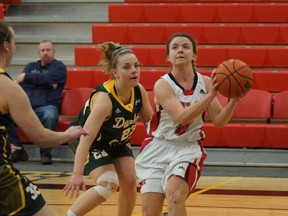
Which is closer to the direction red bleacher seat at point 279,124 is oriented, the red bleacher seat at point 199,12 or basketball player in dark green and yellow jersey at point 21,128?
the basketball player in dark green and yellow jersey

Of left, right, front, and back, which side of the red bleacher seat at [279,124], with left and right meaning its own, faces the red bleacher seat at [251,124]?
right

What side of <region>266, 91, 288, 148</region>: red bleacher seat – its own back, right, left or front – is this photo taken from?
front

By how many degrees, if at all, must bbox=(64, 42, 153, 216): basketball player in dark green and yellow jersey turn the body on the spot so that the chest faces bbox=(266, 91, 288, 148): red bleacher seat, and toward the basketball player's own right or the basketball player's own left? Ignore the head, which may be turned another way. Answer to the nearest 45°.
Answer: approximately 90° to the basketball player's own left

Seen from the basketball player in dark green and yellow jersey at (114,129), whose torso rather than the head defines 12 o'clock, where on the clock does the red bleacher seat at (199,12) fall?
The red bleacher seat is roughly at 8 o'clock from the basketball player in dark green and yellow jersey.

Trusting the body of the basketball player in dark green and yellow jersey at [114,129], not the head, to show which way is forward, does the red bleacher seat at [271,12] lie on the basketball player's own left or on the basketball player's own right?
on the basketball player's own left

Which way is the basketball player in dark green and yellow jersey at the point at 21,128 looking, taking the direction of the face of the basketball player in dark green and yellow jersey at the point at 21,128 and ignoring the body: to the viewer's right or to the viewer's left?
to the viewer's right

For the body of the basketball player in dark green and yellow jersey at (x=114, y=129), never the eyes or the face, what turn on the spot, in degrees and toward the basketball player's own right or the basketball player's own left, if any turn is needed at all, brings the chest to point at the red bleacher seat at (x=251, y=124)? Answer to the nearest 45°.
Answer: approximately 90° to the basketball player's own left

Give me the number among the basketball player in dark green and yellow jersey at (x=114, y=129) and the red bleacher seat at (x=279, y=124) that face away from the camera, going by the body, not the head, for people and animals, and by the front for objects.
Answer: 0

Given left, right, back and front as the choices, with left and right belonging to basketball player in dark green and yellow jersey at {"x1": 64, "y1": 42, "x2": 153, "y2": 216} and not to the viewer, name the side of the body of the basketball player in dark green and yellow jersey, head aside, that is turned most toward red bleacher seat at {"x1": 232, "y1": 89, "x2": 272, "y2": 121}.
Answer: left

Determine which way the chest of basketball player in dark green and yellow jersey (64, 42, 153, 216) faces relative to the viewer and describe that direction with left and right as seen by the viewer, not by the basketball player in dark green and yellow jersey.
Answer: facing the viewer and to the right of the viewer

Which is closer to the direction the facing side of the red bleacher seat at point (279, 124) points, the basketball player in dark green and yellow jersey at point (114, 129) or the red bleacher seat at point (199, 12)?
the basketball player in dark green and yellow jersey
